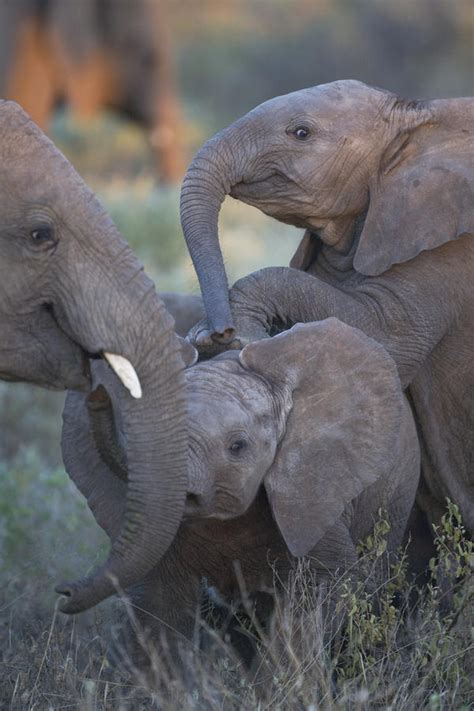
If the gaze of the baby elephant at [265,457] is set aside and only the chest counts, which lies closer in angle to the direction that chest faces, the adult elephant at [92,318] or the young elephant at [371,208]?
the adult elephant

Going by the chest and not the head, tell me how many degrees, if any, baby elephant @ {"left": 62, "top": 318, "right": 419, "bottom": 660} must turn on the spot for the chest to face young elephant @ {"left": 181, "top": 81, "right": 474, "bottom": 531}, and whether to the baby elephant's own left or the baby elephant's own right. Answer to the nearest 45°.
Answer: approximately 180°

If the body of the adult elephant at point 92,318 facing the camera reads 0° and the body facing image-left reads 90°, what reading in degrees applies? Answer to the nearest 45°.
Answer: approximately 270°

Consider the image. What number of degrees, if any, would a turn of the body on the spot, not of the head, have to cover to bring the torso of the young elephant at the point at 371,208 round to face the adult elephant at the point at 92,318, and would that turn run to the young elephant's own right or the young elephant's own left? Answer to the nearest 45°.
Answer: approximately 45° to the young elephant's own left

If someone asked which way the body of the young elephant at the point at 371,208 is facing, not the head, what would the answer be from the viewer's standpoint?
to the viewer's left

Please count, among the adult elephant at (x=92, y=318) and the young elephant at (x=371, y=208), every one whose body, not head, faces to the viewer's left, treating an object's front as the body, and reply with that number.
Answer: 1

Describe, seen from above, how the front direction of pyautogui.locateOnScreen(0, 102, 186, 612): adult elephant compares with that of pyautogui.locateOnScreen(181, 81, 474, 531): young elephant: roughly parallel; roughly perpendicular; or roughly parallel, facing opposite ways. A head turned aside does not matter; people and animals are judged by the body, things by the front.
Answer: roughly parallel, facing opposite ways

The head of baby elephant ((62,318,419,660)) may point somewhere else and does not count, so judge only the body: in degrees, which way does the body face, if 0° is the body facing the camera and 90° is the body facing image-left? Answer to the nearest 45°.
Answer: approximately 45°
